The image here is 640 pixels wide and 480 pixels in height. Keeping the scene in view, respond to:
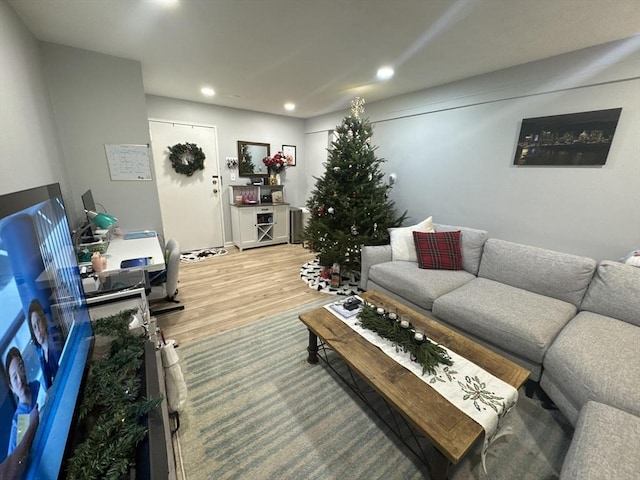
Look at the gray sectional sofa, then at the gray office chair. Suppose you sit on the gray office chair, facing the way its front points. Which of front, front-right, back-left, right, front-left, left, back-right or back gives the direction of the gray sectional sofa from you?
back-left

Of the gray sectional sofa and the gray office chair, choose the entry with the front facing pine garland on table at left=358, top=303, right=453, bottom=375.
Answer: the gray sectional sofa

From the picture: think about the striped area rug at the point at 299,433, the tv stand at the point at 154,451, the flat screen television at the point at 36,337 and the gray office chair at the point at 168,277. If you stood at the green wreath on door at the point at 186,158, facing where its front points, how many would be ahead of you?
4

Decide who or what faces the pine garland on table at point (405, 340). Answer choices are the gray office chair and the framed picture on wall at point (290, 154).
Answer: the framed picture on wall

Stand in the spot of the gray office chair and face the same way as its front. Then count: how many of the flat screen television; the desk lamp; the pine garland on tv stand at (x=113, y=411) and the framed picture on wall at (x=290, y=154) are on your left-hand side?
2

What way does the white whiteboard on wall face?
toward the camera

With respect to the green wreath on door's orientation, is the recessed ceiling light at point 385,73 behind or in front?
in front

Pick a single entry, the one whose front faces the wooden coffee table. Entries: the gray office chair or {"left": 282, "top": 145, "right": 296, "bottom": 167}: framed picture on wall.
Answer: the framed picture on wall

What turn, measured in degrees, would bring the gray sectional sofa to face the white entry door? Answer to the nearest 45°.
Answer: approximately 45° to its right

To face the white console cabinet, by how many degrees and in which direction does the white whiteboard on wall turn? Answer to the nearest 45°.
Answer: approximately 135° to its left

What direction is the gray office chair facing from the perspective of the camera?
to the viewer's left

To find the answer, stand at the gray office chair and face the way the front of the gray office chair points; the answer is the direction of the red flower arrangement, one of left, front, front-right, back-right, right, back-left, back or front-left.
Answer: back-right

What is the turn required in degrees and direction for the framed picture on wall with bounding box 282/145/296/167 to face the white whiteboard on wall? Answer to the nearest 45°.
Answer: approximately 45° to its right

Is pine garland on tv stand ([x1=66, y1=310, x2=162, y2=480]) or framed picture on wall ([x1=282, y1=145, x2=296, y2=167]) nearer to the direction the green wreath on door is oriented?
the pine garland on tv stand

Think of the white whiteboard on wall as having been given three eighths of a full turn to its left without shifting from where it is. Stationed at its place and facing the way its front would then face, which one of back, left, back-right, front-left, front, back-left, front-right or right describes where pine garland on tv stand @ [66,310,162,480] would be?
back-right

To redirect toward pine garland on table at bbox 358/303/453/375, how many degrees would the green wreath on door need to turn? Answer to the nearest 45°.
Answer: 0° — it already faces it

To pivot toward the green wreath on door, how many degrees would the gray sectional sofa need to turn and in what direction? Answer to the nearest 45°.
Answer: approximately 45° to its right

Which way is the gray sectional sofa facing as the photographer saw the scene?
facing the viewer and to the left of the viewer
